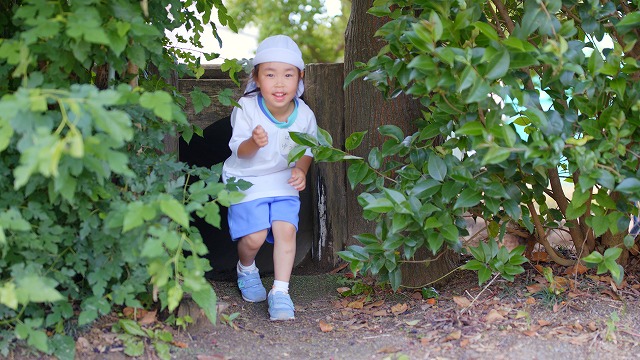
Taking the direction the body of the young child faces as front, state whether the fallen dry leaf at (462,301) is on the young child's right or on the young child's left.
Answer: on the young child's left

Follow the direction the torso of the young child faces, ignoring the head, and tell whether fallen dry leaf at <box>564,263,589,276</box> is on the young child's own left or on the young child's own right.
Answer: on the young child's own left

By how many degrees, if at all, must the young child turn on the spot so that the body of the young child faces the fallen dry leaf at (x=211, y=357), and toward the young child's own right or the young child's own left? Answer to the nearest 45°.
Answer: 0° — they already face it

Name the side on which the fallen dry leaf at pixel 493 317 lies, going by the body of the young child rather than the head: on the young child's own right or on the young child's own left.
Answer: on the young child's own left

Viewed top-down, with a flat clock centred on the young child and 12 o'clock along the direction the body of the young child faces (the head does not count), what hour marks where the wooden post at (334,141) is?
The wooden post is roughly at 7 o'clock from the young child.

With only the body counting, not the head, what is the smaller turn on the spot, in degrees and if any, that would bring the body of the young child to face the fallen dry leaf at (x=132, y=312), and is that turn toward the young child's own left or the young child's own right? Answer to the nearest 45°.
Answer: approximately 45° to the young child's own right

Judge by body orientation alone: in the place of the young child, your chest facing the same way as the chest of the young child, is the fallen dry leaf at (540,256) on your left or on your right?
on your left

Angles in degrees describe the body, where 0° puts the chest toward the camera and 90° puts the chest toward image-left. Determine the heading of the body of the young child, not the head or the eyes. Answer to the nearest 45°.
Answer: approximately 0°
